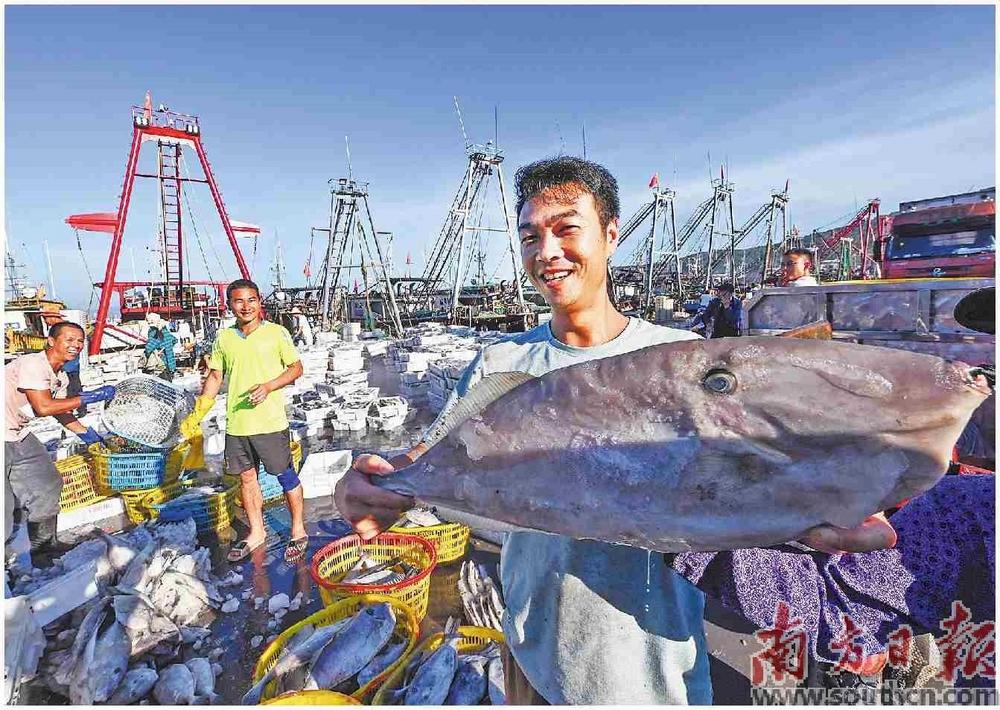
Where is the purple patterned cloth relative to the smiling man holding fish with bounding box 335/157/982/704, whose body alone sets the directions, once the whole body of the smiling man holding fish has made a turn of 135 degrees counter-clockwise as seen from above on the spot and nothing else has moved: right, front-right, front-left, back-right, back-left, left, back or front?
front

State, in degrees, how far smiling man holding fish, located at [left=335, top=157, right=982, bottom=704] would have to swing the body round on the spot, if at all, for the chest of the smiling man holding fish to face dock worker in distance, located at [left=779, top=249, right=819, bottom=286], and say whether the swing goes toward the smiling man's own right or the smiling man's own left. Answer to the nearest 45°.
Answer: approximately 180°

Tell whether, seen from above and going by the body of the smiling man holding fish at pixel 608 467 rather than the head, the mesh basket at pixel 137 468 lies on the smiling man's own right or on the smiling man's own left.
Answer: on the smiling man's own right

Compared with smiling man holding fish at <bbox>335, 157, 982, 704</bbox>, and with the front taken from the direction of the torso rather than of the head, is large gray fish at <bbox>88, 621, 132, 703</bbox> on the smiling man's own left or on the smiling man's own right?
on the smiling man's own right

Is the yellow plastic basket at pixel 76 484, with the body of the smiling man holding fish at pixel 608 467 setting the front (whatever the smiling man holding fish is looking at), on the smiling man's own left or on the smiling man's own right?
on the smiling man's own right

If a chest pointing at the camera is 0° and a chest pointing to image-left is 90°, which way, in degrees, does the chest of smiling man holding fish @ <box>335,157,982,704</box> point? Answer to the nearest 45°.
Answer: approximately 0°
